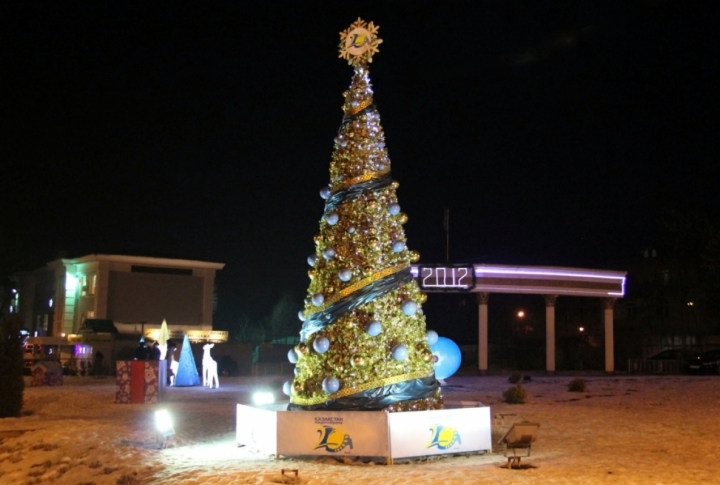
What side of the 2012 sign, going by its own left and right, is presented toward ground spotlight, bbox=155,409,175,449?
front

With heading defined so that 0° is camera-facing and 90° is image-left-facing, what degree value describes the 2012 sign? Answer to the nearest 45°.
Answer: approximately 0°

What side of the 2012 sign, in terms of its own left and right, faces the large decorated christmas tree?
front

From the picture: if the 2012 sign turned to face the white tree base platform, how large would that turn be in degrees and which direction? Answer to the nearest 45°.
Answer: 0° — it already faces it

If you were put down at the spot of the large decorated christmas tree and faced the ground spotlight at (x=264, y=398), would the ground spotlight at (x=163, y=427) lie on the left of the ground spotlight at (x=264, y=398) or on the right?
left

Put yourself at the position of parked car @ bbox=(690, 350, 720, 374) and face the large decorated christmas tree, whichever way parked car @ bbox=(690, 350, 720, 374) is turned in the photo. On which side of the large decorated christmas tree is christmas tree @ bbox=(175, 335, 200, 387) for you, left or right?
right
